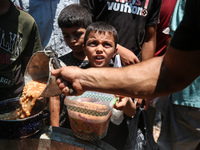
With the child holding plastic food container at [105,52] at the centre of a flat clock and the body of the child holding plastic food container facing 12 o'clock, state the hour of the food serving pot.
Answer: The food serving pot is roughly at 1 o'clock from the child holding plastic food container.

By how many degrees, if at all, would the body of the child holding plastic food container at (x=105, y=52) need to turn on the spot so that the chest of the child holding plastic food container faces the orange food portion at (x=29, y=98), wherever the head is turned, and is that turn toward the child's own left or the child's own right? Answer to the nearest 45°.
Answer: approximately 45° to the child's own right

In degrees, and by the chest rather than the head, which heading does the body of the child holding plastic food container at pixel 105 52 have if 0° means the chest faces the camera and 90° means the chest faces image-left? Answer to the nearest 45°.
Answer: approximately 0°
